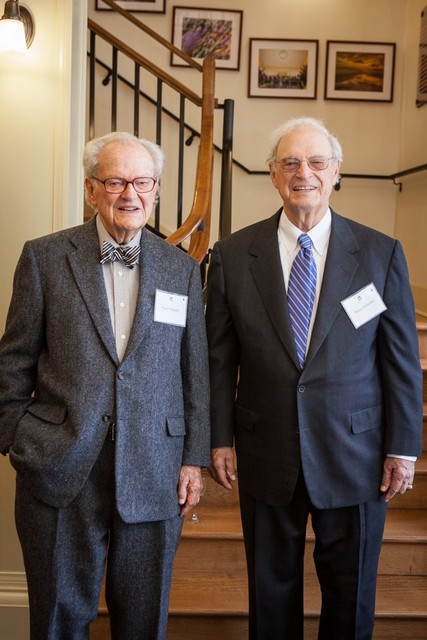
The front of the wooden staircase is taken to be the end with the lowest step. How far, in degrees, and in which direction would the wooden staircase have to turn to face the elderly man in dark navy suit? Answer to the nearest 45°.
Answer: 0° — it already faces them

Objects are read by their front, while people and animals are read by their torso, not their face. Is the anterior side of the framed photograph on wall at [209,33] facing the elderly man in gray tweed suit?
yes

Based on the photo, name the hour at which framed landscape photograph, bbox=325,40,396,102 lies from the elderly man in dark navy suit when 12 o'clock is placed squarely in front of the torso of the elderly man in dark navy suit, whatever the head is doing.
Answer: The framed landscape photograph is roughly at 6 o'clock from the elderly man in dark navy suit.

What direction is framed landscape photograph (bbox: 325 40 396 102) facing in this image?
toward the camera

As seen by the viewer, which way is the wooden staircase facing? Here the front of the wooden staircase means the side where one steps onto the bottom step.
toward the camera

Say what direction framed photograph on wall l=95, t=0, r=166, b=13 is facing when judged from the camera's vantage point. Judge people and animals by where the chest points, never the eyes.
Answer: facing the viewer

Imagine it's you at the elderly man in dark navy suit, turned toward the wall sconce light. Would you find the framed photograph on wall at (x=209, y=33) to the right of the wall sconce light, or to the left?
right

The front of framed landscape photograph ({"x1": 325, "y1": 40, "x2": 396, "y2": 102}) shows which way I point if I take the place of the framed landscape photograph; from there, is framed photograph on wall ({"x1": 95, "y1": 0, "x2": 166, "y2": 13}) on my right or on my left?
on my right

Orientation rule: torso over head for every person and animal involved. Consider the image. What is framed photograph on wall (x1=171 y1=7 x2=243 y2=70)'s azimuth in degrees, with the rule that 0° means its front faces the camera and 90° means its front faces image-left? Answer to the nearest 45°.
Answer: approximately 0°
